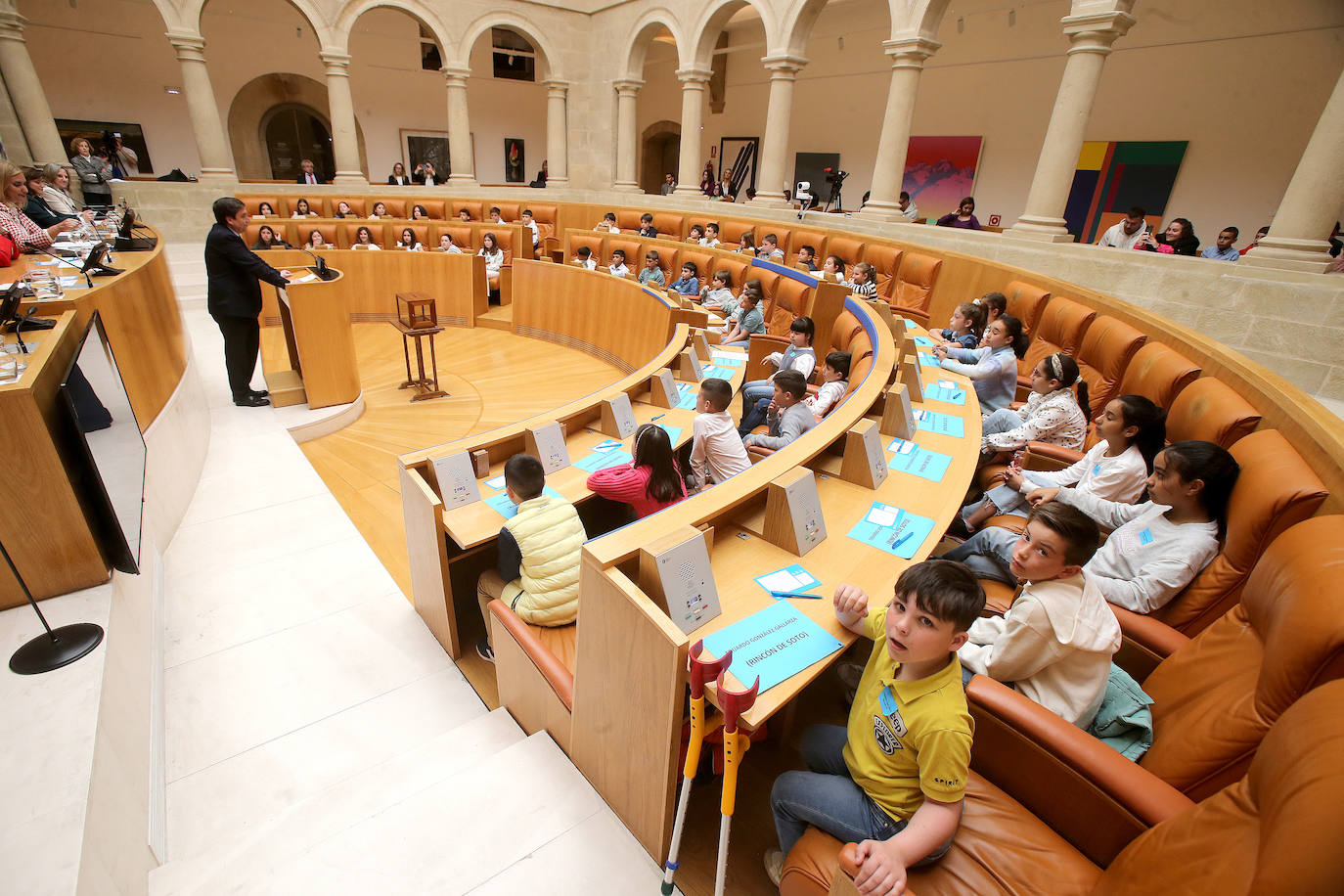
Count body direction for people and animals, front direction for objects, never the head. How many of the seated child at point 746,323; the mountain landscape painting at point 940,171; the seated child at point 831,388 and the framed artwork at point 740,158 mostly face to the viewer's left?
2

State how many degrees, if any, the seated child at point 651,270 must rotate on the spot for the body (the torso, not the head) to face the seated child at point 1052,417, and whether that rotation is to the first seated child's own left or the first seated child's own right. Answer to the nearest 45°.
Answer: approximately 90° to the first seated child's own left

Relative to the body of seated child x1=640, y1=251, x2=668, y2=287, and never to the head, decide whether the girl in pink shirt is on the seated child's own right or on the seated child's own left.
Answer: on the seated child's own left

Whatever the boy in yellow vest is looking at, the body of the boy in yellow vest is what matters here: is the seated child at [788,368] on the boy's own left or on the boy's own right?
on the boy's own right

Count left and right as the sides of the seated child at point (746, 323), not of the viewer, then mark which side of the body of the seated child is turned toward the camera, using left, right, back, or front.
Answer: left

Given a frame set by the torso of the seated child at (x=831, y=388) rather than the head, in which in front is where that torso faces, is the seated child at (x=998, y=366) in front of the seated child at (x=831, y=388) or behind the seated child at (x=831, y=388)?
behind

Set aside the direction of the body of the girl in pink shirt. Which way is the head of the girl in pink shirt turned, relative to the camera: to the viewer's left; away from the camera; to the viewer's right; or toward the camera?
away from the camera

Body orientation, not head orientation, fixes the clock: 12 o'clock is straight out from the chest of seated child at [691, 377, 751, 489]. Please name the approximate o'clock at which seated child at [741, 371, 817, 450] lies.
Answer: seated child at [741, 371, 817, 450] is roughly at 3 o'clock from seated child at [691, 377, 751, 489].

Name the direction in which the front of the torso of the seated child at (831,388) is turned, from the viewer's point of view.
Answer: to the viewer's left

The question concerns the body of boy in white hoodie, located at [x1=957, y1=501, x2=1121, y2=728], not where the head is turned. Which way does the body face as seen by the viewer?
to the viewer's left

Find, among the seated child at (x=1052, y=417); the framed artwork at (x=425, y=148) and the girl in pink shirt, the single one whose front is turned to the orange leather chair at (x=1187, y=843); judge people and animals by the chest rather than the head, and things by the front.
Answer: the framed artwork

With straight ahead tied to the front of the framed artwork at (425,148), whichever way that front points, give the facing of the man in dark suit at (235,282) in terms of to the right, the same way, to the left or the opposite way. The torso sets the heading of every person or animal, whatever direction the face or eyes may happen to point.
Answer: to the left

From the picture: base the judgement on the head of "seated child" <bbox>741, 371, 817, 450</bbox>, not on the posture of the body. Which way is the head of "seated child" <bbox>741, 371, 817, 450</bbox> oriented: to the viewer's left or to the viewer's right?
to the viewer's left

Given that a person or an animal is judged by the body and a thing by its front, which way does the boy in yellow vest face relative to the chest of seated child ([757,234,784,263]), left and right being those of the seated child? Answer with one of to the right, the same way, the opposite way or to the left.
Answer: to the right

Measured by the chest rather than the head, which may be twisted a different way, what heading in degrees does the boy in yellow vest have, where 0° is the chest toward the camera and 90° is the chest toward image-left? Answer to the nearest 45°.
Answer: approximately 135°
